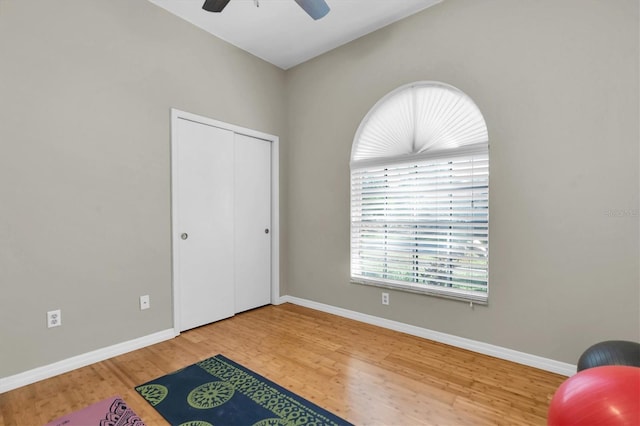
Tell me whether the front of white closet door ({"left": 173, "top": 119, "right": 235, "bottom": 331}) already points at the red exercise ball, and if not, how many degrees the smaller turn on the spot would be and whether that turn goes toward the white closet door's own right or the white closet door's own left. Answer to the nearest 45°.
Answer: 0° — it already faces it

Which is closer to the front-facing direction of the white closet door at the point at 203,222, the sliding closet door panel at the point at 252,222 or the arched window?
the arched window

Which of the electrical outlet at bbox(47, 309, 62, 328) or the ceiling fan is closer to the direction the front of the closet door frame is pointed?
the ceiling fan

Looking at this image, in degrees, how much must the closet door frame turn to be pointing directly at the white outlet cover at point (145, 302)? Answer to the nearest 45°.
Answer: approximately 135° to its right

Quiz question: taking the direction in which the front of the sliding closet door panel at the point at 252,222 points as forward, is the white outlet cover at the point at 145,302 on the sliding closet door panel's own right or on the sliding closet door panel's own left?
on the sliding closet door panel's own right

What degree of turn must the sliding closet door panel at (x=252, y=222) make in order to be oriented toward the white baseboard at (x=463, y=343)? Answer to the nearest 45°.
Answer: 0° — it already faces it

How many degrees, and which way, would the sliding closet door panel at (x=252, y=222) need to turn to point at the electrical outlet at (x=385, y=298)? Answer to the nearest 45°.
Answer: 0° — it already faces it

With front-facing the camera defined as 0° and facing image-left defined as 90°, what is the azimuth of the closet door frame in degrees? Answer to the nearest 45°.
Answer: approximately 315°
